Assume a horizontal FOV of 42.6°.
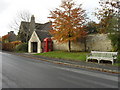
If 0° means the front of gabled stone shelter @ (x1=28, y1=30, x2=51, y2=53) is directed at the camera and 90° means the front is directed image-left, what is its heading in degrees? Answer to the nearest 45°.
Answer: approximately 45°

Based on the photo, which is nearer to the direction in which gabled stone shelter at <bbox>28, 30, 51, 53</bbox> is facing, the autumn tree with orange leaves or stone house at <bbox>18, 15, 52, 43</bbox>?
the autumn tree with orange leaves

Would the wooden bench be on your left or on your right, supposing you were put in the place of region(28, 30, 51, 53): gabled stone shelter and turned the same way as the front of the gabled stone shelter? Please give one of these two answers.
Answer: on your left

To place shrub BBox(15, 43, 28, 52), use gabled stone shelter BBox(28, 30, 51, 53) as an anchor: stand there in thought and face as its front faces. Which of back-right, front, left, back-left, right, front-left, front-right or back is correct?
right

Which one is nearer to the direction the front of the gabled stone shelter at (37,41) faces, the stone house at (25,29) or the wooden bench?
the wooden bench

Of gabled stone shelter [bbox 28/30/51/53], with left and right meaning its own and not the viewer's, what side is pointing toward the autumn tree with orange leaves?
left

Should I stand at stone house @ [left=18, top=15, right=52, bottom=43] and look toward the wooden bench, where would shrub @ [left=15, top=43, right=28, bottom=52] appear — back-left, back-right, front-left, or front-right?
front-right

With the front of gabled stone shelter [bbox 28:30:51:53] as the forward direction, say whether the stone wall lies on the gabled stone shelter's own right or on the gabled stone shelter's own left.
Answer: on the gabled stone shelter's own left

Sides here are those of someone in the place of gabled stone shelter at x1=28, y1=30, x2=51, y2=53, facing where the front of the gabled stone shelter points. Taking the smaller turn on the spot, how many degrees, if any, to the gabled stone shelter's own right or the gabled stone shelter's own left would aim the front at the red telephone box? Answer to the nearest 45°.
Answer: approximately 90° to the gabled stone shelter's own left

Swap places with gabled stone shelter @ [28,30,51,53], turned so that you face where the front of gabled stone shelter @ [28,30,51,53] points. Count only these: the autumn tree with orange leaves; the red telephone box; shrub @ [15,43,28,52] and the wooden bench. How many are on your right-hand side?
1

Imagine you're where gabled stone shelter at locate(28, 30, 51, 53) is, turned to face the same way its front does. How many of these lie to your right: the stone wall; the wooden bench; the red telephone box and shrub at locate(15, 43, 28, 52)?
1
